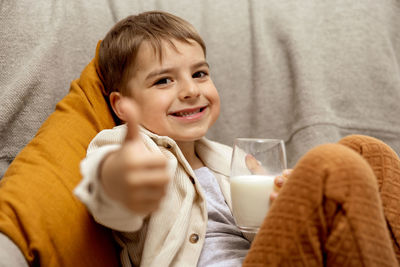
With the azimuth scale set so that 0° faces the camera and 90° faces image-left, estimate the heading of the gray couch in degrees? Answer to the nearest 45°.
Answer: approximately 0°

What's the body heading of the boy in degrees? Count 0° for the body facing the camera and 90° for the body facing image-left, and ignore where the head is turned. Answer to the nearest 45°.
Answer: approximately 315°
